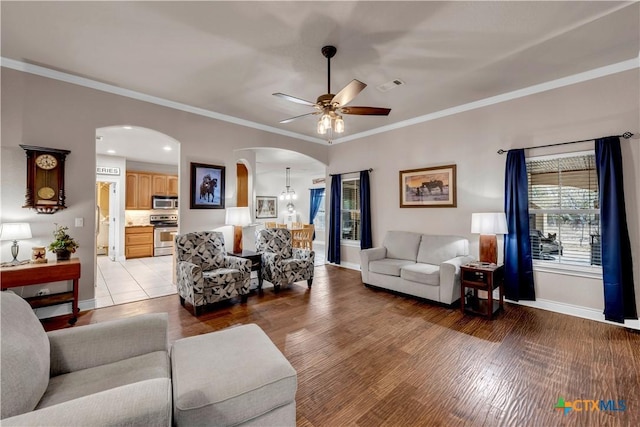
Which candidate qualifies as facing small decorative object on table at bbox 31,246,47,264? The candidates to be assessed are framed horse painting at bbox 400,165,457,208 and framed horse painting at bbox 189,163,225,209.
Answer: framed horse painting at bbox 400,165,457,208

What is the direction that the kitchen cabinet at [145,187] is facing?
toward the camera

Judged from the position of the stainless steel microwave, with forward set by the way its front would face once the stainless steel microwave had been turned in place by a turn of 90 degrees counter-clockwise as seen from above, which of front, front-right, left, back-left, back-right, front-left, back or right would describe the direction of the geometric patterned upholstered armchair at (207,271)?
right

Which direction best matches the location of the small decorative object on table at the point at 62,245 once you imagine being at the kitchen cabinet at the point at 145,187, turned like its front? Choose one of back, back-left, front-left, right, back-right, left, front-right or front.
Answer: front

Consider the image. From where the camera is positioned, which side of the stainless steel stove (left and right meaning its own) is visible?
front

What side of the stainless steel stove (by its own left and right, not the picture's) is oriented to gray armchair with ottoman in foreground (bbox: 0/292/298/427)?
front

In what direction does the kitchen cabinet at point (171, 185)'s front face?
toward the camera

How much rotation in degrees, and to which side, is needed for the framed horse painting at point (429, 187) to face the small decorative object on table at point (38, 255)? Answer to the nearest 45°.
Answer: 0° — it already faces it

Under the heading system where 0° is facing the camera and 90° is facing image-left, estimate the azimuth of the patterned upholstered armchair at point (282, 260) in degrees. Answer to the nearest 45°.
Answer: approximately 315°

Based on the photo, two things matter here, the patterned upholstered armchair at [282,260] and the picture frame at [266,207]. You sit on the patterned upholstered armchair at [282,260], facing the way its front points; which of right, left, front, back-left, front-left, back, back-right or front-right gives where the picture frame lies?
back-left

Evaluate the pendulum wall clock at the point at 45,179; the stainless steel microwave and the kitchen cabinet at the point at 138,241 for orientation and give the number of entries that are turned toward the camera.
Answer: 3

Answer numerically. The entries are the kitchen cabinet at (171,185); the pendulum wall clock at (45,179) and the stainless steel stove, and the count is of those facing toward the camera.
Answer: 3

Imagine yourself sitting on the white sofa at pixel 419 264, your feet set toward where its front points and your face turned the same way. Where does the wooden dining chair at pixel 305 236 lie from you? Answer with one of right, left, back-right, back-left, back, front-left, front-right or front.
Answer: right
